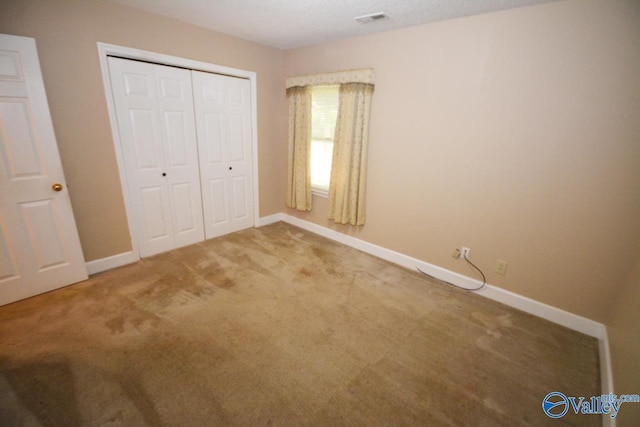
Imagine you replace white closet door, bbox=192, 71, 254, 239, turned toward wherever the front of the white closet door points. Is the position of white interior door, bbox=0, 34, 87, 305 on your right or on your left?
on your right

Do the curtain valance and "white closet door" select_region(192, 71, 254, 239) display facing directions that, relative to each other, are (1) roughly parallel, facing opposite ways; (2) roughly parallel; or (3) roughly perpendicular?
roughly perpendicular

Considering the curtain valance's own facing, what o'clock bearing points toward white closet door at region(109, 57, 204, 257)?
The white closet door is roughly at 1 o'clock from the curtain valance.

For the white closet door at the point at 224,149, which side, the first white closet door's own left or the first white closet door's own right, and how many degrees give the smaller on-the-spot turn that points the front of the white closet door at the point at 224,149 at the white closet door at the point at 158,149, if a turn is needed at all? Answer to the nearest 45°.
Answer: approximately 90° to the first white closet door's own right

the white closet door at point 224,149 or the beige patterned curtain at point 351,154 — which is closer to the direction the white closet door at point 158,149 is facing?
the beige patterned curtain

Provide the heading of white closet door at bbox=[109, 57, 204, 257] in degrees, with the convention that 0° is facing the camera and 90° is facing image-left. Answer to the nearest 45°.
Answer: approximately 315°

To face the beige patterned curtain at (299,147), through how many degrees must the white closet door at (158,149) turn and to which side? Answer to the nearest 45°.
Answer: approximately 45° to its left
